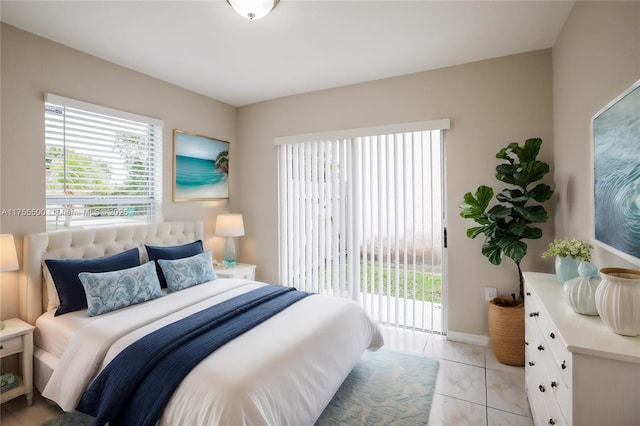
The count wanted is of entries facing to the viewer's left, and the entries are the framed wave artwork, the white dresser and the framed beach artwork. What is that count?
2

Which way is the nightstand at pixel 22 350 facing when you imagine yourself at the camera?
facing the viewer and to the right of the viewer

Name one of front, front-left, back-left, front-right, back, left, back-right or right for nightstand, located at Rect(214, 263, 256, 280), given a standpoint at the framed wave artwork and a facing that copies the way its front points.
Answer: front

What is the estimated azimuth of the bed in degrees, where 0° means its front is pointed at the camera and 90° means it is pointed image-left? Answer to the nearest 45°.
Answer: approximately 315°

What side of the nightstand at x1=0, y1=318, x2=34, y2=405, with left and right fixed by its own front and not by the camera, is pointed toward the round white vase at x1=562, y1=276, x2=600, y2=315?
front

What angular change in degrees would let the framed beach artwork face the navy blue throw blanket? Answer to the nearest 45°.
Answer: approximately 45° to its right

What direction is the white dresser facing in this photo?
to the viewer's left

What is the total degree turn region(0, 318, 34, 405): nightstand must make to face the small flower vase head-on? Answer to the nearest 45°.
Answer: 0° — it already faces it

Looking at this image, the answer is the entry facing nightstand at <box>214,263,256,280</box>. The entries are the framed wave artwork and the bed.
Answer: the framed wave artwork

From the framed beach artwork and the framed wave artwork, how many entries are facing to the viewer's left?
1

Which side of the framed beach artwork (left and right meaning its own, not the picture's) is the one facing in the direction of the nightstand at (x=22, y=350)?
right

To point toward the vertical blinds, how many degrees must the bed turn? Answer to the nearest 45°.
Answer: approximately 90° to its left

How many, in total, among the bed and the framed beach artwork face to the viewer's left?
0
